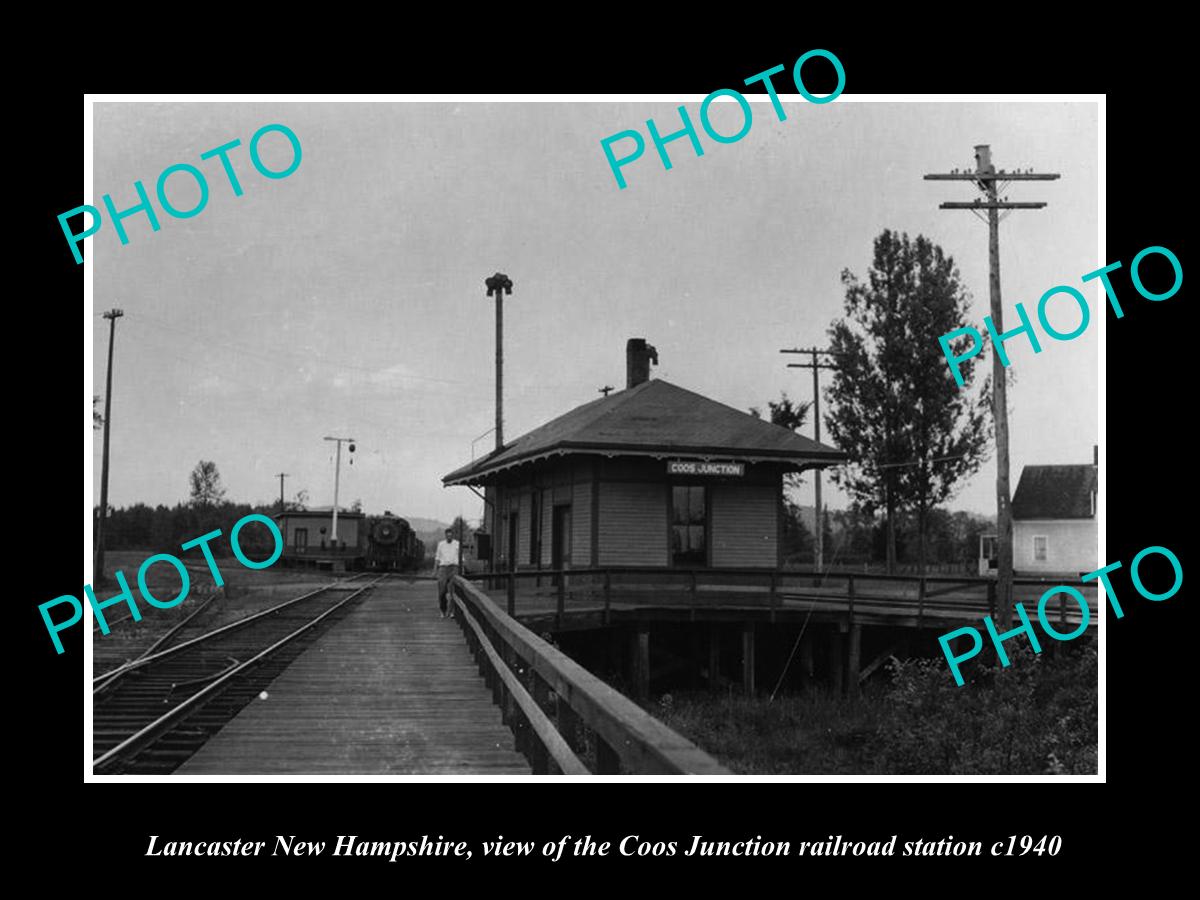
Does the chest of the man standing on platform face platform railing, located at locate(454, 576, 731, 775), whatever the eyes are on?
yes

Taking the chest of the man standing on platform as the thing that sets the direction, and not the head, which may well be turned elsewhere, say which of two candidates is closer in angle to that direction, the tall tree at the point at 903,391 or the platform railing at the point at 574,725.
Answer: the platform railing

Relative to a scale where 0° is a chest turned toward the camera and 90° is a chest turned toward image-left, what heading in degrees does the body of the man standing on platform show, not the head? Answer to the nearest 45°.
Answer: approximately 0°

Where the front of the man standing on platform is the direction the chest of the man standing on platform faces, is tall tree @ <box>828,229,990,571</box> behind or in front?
behind

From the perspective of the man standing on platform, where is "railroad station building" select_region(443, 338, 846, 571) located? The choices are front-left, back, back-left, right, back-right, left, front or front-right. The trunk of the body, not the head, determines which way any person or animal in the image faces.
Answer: back-left

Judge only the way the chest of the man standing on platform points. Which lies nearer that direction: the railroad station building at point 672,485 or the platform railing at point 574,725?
the platform railing

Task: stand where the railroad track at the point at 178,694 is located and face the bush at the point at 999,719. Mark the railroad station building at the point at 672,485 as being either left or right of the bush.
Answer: left
